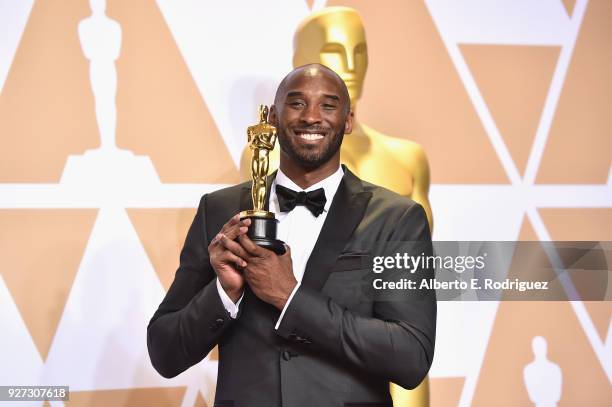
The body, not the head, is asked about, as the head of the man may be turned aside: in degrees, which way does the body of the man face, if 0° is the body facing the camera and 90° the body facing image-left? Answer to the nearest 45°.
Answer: approximately 0°

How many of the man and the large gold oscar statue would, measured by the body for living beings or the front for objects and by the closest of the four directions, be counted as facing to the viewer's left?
0
